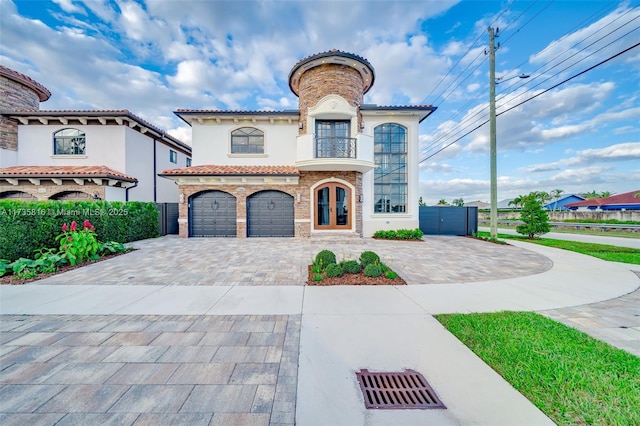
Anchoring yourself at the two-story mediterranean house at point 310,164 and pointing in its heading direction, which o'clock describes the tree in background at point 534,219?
The tree in background is roughly at 9 o'clock from the two-story mediterranean house.

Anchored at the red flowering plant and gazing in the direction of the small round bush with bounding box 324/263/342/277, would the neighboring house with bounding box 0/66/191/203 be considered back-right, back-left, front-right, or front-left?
back-left

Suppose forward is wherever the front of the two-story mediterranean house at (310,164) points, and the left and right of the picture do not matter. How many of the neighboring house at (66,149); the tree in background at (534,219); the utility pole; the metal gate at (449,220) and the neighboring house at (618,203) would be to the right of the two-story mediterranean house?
1

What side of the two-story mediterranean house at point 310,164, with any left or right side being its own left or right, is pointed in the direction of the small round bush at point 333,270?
front

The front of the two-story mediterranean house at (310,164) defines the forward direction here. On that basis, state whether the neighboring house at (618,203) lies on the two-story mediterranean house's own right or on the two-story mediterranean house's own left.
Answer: on the two-story mediterranean house's own left

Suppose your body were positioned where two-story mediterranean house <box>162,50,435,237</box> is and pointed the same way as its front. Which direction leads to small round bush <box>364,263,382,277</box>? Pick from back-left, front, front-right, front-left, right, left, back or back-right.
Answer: front

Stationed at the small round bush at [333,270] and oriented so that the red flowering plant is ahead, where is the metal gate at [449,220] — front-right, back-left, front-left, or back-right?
back-right

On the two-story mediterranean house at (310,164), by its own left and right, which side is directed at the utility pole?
left

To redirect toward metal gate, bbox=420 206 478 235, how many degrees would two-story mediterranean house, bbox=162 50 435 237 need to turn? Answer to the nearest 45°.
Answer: approximately 90° to its left

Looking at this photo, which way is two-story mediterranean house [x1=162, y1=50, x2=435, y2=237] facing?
toward the camera

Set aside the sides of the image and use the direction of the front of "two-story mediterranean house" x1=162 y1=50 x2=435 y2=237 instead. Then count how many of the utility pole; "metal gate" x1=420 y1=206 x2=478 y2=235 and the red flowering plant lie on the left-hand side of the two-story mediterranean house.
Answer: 2

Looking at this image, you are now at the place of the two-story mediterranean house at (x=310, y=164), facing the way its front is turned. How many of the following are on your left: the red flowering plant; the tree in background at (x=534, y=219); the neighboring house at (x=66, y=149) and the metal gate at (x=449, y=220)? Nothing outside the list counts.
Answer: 2

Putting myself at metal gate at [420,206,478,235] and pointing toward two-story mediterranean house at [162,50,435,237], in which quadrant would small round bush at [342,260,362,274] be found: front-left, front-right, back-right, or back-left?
front-left

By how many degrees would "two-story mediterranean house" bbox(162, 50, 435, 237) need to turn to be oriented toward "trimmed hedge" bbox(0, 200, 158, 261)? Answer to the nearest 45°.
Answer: approximately 45° to its right

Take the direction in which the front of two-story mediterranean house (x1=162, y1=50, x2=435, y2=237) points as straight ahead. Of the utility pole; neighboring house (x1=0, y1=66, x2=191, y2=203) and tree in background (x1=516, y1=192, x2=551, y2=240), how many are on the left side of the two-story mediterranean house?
2

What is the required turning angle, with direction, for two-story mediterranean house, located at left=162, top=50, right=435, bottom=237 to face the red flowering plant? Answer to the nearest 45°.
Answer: approximately 45° to its right

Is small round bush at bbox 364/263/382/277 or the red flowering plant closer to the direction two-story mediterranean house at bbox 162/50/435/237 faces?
the small round bush

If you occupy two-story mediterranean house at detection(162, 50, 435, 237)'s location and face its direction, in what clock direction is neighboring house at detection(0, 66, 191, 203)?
The neighboring house is roughly at 3 o'clock from the two-story mediterranean house.

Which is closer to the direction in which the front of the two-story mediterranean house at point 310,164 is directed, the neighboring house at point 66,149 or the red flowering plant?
the red flowering plant
